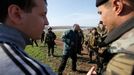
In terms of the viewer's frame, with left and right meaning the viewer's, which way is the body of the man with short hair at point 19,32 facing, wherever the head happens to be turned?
facing away from the viewer and to the right of the viewer

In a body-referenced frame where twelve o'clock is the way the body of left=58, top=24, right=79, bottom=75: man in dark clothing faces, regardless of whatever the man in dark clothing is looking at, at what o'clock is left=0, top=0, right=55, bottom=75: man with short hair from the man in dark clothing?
The man with short hair is roughly at 3 o'clock from the man in dark clothing.

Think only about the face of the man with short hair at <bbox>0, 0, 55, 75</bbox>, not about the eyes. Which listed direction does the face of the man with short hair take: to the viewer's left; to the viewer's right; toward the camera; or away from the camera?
to the viewer's right

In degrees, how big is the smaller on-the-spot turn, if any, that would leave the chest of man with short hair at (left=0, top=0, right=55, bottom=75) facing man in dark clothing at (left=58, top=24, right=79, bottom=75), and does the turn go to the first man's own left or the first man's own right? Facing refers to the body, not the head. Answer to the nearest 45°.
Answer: approximately 45° to the first man's own left
